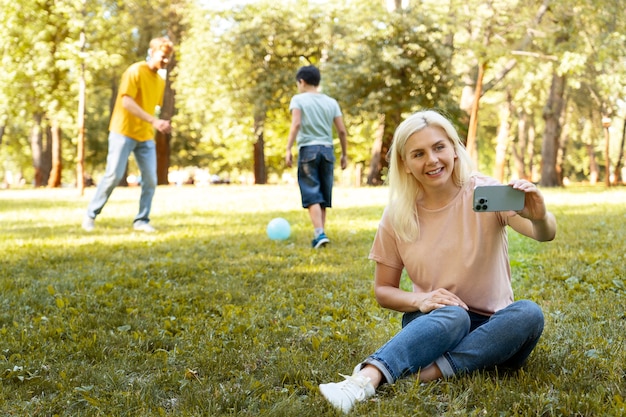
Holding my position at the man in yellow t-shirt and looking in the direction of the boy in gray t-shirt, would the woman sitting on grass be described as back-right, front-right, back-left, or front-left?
front-right

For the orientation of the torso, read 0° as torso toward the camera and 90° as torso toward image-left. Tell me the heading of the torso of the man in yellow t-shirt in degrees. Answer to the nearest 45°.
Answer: approximately 315°

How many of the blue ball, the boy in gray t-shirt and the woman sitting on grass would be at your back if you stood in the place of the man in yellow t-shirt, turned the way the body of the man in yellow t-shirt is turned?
0

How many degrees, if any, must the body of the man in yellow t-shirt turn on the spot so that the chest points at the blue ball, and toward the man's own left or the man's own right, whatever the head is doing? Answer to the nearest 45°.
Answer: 0° — they already face it

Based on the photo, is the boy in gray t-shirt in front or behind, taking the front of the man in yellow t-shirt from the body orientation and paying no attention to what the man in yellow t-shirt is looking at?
in front

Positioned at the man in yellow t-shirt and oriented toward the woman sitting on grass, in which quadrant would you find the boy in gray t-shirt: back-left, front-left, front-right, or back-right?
front-left

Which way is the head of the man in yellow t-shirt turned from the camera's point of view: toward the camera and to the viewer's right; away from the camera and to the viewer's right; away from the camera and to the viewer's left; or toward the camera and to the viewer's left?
toward the camera and to the viewer's right

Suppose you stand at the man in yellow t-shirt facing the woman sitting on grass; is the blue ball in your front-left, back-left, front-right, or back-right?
front-left

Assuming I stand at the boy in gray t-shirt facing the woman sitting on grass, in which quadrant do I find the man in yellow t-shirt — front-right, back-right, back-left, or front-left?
back-right

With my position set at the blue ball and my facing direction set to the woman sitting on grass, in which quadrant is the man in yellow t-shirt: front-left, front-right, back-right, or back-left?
back-right

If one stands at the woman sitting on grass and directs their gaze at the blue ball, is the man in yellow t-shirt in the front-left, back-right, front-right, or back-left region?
front-left

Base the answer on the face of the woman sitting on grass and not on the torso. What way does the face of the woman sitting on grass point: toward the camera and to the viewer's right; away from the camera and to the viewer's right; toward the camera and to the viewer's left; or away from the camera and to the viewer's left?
toward the camera and to the viewer's right

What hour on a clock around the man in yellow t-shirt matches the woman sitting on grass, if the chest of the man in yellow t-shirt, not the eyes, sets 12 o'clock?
The woman sitting on grass is roughly at 1 o'clock from the man in yellow t-shirt.
